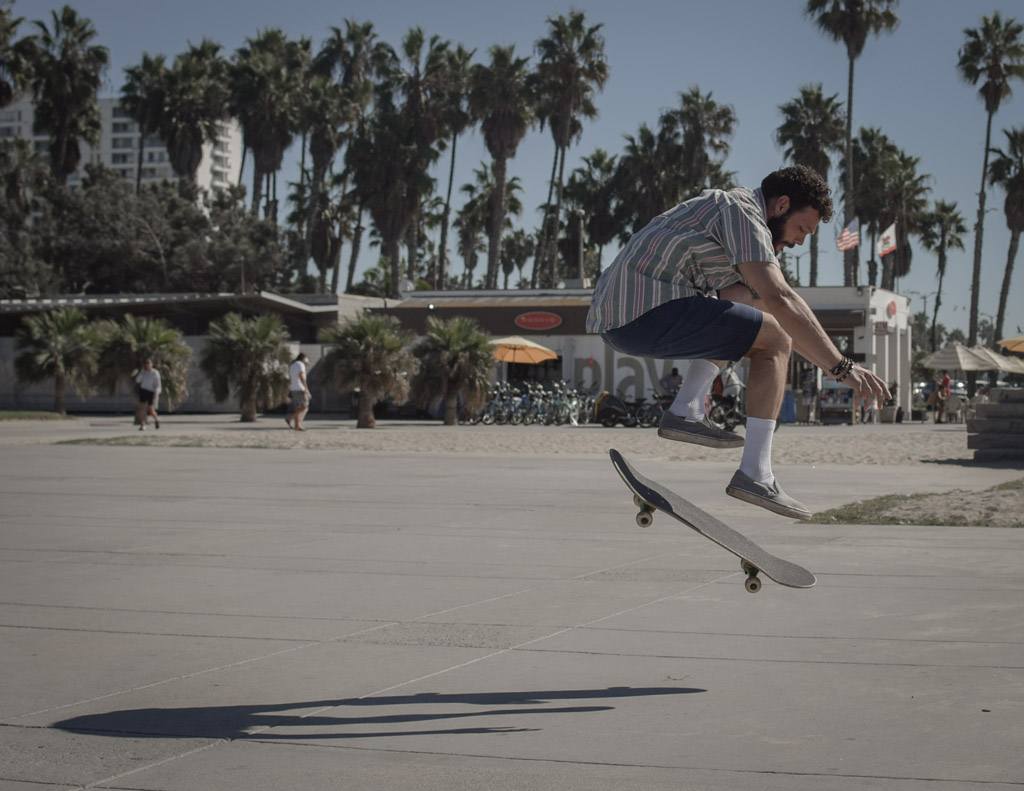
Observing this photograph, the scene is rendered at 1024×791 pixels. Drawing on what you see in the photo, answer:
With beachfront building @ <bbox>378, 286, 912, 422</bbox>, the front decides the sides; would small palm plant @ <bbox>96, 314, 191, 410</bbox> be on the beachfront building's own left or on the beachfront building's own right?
on the beachfront building's own right

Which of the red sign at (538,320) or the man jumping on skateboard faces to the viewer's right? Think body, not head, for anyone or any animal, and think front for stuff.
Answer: the man jumping on skateboard

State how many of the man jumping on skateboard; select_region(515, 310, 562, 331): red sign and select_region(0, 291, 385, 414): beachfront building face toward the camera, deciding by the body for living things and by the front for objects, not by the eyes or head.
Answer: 2

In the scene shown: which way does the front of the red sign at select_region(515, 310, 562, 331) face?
toward the camera

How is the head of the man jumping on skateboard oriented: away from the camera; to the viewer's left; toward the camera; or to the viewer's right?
to the viewer's right

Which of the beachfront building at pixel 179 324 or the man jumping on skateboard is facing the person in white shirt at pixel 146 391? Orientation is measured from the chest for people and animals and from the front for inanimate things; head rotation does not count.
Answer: the beachfront building

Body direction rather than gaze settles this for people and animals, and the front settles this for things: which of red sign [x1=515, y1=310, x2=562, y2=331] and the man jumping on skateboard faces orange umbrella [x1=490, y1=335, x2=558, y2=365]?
the red sign

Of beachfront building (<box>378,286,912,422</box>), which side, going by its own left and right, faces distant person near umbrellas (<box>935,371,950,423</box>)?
left

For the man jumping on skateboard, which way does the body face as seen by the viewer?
to the viewer's right

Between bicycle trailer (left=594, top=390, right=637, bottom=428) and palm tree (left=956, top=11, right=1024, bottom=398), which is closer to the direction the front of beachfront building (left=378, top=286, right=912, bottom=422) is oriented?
the bicycle trailer

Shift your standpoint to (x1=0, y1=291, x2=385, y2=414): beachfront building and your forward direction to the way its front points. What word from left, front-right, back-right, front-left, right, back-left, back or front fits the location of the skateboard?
front
